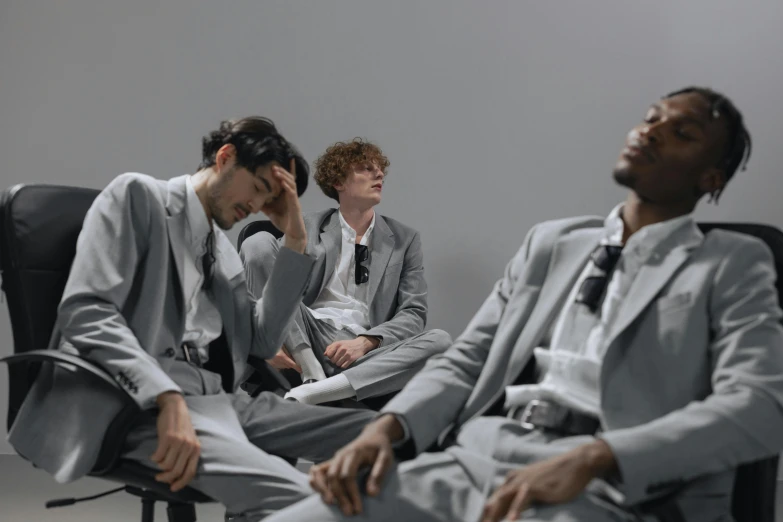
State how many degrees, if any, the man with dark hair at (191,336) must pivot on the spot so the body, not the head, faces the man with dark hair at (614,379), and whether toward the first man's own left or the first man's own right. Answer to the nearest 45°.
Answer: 0° — they already face them

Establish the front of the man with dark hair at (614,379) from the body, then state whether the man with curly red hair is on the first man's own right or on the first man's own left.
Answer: on the first man's own right

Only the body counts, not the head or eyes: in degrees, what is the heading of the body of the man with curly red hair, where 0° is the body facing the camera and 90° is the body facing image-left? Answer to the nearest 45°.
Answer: approximately 0°

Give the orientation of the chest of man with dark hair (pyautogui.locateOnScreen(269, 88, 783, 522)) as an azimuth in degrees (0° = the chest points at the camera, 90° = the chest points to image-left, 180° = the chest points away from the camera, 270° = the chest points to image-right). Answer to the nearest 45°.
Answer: approximately 45°

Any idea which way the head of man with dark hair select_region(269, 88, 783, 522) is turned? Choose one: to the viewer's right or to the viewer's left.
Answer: to the viewer's left

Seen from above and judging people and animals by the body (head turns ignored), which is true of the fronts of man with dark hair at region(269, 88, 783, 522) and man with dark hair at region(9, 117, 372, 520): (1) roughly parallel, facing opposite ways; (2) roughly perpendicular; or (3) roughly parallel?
roughly perpendicular

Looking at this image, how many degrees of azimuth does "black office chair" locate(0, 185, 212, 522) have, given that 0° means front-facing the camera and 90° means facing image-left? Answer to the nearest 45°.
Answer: approximately 315°

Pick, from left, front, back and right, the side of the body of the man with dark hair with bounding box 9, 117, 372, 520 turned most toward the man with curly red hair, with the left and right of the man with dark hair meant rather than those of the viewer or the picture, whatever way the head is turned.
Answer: left
